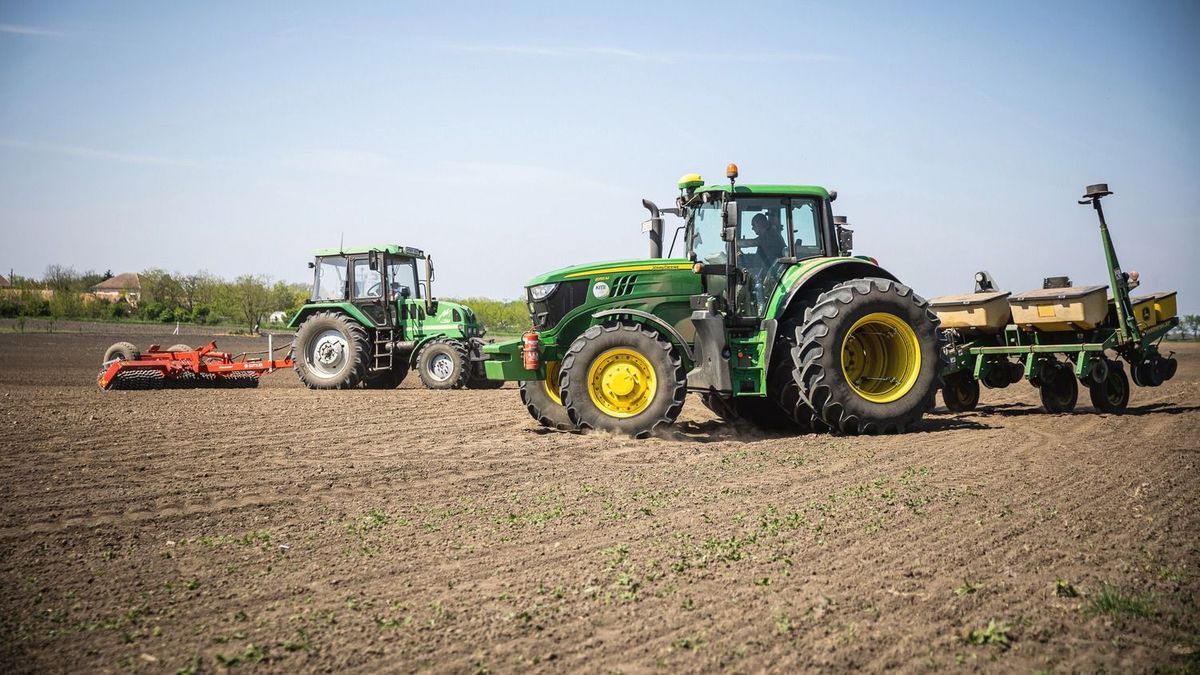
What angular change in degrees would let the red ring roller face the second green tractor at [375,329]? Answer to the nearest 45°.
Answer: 0° — it already faces it

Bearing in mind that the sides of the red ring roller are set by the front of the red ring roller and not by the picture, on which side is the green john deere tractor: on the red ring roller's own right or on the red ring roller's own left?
on the red ring roller's own right

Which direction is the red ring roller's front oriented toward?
to the viewer's right

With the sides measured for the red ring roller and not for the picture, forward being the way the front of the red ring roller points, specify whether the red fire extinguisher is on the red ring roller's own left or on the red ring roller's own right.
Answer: on the red ring roller's own right

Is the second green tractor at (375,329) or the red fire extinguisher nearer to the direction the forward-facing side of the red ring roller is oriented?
the second green tractor

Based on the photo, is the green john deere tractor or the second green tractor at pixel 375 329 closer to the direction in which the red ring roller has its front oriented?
the second green tractor
